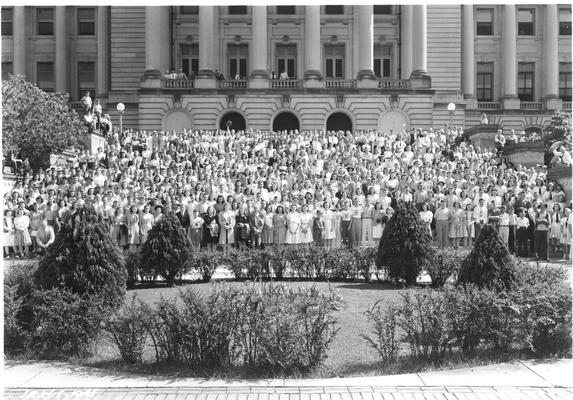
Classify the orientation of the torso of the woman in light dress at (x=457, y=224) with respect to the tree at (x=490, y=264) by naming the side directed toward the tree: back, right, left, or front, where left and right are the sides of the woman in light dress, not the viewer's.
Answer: front

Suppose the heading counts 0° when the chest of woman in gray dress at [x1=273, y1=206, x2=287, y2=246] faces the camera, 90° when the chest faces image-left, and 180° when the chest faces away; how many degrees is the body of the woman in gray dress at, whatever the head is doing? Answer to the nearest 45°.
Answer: approximately 0°

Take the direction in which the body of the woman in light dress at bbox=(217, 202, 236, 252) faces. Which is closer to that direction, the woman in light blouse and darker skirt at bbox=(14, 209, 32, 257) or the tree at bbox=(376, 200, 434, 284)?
the tree

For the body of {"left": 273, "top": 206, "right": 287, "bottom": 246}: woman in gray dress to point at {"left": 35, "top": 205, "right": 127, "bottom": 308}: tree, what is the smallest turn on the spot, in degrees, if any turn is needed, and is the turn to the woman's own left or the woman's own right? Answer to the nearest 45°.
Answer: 0° — they already face it

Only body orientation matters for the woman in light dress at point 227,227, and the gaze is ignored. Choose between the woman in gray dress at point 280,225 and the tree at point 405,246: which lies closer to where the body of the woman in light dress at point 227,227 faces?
the tree

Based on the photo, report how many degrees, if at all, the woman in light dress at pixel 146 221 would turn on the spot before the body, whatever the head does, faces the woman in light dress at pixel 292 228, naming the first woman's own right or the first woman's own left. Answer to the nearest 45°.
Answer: approximately 90° to the first woman's own left

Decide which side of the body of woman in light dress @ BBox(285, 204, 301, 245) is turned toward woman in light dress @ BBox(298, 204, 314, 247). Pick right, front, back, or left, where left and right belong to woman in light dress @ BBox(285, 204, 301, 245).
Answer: left

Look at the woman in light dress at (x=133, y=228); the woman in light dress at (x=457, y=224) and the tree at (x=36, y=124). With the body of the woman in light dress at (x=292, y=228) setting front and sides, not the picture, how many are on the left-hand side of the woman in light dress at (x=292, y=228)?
1

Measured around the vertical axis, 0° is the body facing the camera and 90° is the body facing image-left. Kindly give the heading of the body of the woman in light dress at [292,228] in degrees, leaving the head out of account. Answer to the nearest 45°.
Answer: approximately 0°

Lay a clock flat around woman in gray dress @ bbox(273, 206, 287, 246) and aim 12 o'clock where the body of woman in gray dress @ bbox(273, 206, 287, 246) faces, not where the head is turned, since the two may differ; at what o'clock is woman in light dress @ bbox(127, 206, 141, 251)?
woman in light dress @ bbox(127, 206, 141, 251) is roughly at 3 o'clock from woman in gray dress @ bbox(273, 206, 287, 246).

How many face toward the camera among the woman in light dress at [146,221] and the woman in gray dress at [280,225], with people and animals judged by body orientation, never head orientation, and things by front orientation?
2
